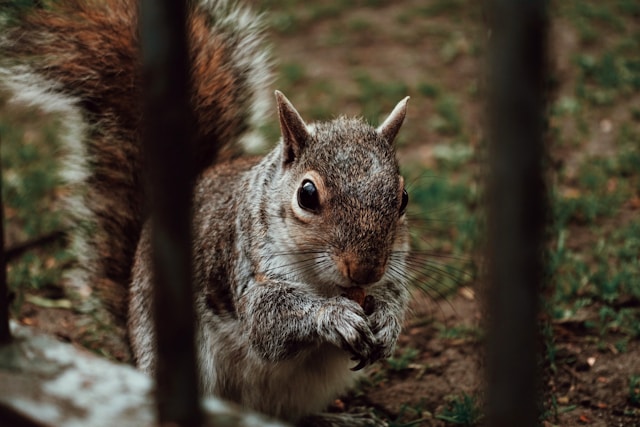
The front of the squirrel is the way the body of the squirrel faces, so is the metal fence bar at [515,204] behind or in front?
in front

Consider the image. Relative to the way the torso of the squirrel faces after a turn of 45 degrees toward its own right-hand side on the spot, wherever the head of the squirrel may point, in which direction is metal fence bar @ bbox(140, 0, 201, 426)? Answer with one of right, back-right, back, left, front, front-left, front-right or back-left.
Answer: front

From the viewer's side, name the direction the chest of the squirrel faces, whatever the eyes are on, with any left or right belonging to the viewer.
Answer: facing the viewer and to the right of the viewer
